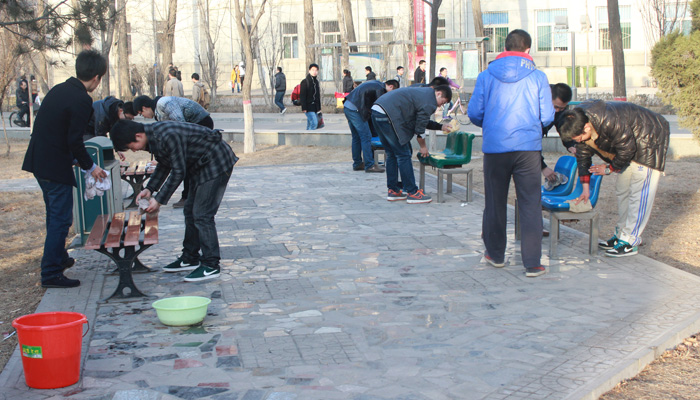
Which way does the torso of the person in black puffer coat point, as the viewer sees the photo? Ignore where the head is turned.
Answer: to the viewer's left

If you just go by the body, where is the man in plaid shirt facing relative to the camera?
to the viewer's left

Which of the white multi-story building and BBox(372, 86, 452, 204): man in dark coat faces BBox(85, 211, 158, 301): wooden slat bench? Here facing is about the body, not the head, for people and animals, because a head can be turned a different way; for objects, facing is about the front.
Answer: the white multi-story building

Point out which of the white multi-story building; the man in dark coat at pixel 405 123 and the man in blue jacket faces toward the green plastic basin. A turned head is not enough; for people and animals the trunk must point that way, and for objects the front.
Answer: the white multi-story building

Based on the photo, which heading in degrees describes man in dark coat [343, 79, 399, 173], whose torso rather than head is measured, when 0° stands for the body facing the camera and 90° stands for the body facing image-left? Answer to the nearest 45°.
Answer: approximately 270°

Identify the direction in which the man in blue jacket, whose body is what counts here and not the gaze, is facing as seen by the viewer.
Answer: away from the camera

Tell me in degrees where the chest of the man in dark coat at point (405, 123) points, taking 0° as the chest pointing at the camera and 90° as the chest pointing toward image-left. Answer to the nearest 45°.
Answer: approximately 270°

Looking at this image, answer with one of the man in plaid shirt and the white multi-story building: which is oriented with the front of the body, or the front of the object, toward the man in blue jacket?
the white multi-story building

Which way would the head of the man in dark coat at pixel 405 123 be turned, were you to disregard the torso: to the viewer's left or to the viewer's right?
to the viewer's right

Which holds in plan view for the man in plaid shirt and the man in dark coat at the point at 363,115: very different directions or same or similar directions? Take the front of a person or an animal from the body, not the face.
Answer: very different directions

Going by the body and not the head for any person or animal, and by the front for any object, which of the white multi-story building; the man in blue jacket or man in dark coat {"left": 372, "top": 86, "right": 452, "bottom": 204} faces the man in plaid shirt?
the white multi-story building

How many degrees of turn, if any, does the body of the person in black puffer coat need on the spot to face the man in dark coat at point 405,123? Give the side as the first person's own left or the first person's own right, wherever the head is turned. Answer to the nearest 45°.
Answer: approximately 45° to the first person's own right

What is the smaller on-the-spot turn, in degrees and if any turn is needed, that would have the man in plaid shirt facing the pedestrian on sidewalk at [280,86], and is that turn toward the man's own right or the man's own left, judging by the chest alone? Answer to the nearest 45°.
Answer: approximately 90° to the man's own right
